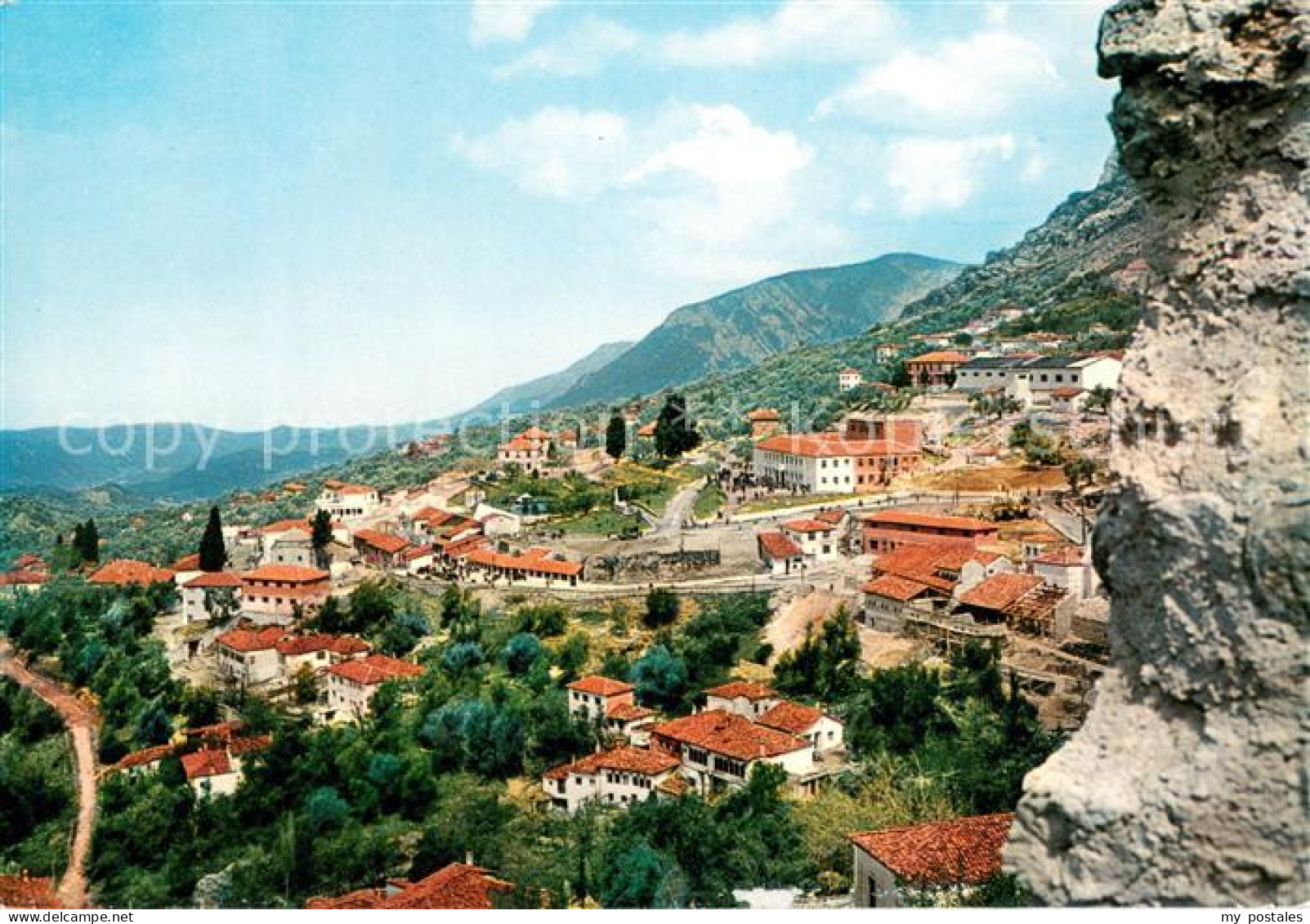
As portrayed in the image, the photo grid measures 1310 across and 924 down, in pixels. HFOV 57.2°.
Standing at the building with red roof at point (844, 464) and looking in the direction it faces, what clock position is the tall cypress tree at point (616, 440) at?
The tall cypress tree is roughly at 3 o'clock from the building with red roof.

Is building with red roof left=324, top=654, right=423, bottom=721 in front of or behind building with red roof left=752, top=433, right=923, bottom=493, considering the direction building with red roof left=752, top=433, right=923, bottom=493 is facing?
in front

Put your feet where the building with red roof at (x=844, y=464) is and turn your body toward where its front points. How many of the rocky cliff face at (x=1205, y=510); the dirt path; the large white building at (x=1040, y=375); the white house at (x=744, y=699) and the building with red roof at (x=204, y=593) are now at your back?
1

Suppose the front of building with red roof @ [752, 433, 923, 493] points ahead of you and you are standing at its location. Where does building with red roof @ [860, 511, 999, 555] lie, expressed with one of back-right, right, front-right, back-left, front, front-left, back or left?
front-left

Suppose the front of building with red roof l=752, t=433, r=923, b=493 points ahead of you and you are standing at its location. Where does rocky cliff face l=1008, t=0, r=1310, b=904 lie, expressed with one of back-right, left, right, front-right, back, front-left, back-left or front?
front-left

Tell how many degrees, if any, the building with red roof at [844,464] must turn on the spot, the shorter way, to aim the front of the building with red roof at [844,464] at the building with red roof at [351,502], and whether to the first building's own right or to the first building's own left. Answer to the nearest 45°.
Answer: approximately 45° to the first building's own right

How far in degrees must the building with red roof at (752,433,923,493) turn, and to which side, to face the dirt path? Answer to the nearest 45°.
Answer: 0° — it already faces it

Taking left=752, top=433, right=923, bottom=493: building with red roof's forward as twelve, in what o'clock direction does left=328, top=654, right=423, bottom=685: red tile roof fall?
The red tile roof is roughly at 12 o'clock from the building with red roof.

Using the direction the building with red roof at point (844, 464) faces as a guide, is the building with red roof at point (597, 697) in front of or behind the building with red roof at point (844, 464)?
in front

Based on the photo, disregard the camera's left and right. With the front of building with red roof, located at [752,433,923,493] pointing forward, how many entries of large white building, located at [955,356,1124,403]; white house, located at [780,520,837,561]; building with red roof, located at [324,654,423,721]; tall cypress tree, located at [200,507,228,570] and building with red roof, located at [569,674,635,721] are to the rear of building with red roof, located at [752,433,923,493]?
1

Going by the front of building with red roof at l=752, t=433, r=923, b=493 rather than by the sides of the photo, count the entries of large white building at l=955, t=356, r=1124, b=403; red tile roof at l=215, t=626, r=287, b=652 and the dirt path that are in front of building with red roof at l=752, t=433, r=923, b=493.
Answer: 2

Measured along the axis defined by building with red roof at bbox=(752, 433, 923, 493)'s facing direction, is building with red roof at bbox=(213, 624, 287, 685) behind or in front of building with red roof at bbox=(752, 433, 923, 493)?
in front

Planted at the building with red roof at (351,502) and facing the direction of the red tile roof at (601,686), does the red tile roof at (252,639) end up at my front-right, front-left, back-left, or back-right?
front-right

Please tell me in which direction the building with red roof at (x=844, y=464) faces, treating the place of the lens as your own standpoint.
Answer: facing the viewer and to the left of the viewer
